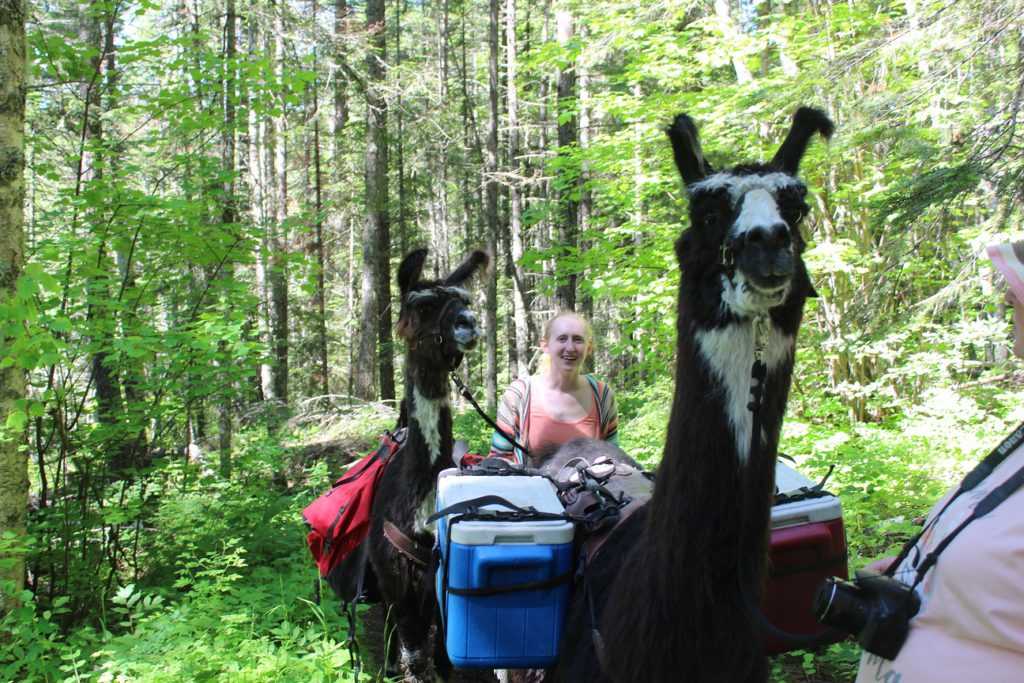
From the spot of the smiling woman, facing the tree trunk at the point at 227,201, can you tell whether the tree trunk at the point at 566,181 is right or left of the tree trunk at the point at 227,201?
right

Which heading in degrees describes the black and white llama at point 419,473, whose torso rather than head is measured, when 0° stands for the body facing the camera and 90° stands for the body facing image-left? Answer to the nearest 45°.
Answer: approximately 315°

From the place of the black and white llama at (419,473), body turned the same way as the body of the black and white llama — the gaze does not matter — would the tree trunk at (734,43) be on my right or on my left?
on my left

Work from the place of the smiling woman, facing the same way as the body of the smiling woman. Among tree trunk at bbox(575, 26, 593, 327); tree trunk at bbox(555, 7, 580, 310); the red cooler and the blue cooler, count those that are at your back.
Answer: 2

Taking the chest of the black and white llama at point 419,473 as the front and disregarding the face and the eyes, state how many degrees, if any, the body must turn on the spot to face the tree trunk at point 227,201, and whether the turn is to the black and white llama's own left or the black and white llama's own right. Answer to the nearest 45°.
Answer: approximately 180°

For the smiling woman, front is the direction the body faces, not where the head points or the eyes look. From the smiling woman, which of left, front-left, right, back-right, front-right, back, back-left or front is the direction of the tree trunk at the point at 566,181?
back

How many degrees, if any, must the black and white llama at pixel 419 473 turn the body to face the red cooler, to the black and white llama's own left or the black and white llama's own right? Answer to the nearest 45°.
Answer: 0° — it already faces it

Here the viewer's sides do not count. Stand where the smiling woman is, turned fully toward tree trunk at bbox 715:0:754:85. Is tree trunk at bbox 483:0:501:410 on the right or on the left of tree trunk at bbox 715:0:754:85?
left

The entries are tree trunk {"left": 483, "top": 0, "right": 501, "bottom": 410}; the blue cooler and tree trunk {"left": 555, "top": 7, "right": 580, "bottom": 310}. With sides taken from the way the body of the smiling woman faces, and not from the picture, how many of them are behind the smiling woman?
2

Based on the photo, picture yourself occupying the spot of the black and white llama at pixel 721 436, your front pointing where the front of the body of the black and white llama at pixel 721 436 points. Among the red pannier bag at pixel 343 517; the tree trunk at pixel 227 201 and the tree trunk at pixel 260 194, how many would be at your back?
3

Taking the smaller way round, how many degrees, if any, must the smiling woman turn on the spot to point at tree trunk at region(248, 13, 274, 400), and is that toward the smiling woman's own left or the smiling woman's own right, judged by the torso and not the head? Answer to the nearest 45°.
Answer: approximately 135° to the smiling woman's own right
